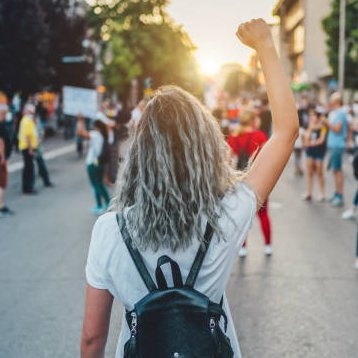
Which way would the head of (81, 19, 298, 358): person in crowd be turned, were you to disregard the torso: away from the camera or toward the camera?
away from the camera

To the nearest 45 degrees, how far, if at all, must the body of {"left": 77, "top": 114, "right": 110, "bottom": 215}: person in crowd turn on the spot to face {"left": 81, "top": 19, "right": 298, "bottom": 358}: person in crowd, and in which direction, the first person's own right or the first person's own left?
approximately 90° to the first person's own left

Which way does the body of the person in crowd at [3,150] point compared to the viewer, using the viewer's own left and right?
facing to the right of the viewer

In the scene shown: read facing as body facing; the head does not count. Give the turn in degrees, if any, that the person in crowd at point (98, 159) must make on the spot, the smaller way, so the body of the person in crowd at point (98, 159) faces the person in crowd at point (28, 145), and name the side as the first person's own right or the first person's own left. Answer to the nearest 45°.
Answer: approximately 45° to the first person's own right

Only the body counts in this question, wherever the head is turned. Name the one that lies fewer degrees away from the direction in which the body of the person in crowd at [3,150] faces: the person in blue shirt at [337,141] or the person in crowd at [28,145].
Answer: the person in blue shirt

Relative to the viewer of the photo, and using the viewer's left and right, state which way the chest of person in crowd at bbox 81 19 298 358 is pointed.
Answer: facing away from the viewer
